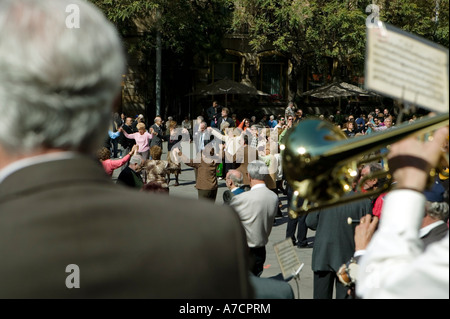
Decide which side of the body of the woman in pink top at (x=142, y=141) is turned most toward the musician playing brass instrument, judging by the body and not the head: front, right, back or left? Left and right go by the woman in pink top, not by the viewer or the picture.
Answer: front

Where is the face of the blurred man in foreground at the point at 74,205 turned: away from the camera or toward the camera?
away from the camera

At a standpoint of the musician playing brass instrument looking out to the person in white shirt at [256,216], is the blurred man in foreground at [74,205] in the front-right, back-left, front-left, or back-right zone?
back-left

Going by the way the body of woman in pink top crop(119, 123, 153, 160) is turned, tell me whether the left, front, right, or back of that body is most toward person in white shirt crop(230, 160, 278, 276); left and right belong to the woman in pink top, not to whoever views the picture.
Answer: front

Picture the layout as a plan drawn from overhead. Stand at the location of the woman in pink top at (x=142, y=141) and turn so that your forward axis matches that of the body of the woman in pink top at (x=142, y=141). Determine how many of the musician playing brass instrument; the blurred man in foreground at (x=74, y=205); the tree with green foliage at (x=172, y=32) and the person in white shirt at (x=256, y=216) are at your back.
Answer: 1

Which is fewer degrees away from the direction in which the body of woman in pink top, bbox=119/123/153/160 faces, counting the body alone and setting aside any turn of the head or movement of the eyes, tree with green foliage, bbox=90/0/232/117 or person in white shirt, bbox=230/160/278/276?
the person in white shirt
